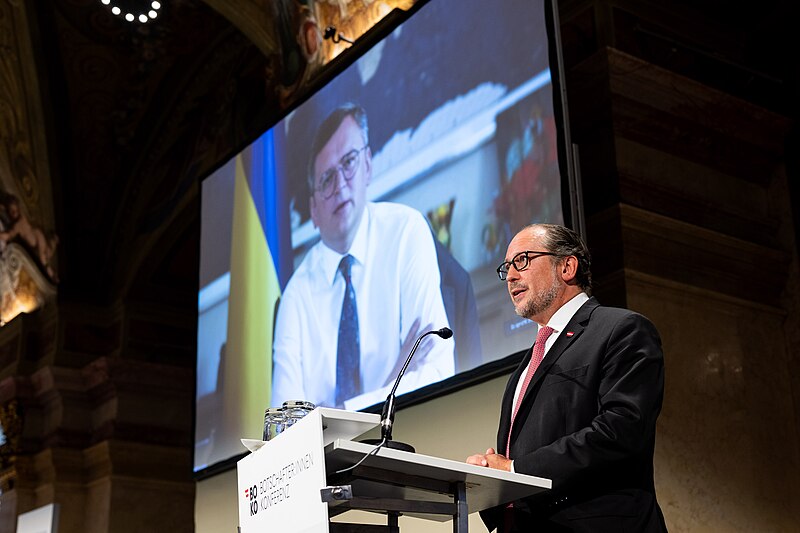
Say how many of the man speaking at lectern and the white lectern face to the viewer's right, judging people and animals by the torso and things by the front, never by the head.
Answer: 0

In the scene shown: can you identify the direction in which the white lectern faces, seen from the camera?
facing the viewer and to the left of the viewer

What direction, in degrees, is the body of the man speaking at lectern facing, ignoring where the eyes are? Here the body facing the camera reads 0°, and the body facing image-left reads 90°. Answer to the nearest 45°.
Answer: approximately 45°

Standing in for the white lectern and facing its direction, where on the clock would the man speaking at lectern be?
The man speaking at lectern is roughly at 7 o'clock from the white lectern.

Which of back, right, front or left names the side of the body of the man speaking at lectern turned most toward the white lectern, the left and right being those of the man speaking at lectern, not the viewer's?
front
